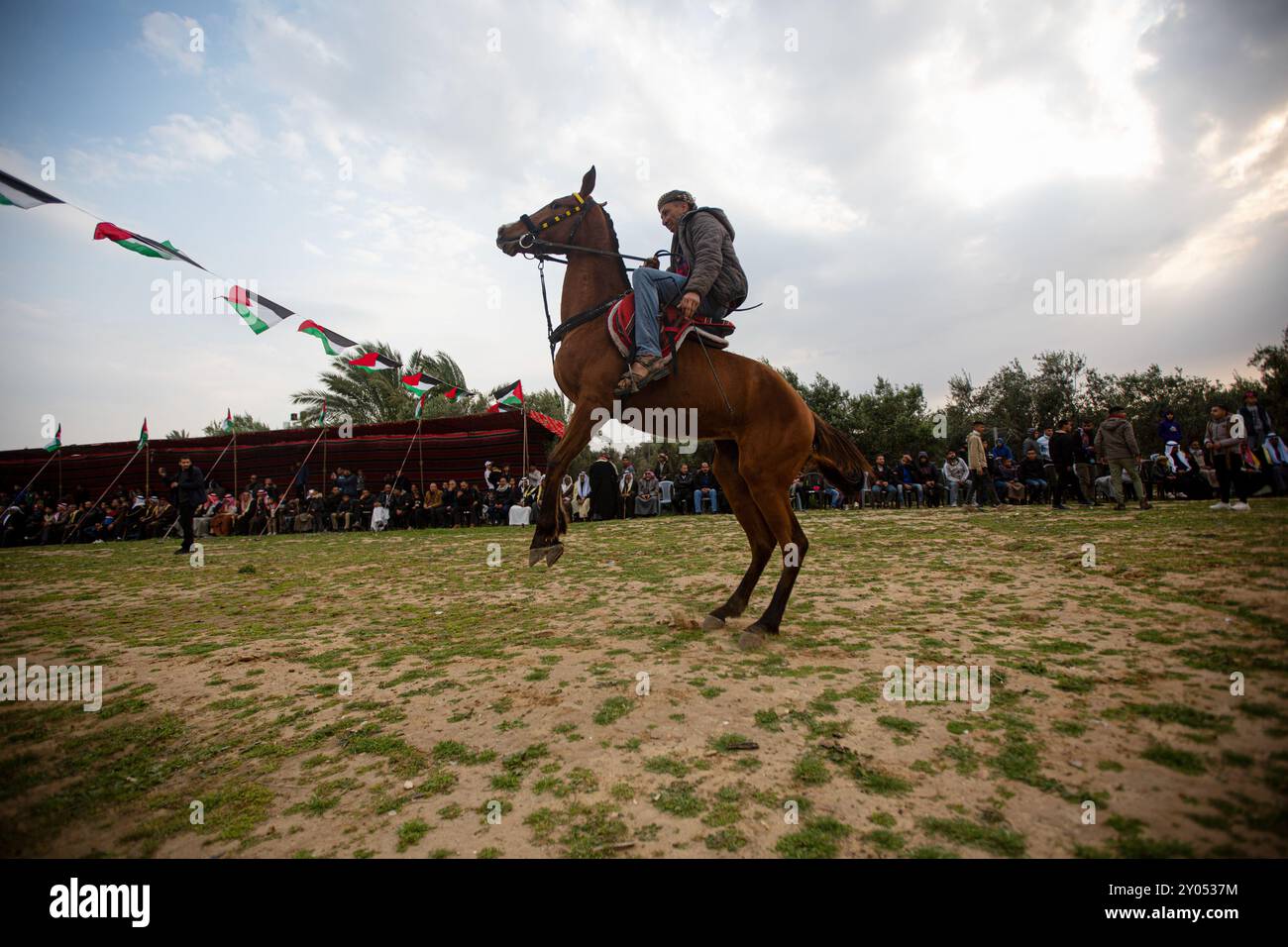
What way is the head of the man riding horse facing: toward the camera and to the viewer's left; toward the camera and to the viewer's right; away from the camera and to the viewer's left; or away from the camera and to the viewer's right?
toward the camera and to the viewer's left

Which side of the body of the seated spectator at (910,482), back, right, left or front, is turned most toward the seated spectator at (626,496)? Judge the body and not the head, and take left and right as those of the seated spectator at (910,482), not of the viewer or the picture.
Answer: right

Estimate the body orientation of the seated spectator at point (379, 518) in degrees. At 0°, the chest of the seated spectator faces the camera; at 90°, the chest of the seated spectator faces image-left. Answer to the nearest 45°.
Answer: approximately 0°

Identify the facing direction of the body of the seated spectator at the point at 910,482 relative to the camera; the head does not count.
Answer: toward the camera

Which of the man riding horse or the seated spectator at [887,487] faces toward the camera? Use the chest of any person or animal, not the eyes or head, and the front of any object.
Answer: the seated spectator

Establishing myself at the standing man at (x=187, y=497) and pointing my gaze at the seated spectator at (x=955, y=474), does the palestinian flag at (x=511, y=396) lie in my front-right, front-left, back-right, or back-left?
front-left

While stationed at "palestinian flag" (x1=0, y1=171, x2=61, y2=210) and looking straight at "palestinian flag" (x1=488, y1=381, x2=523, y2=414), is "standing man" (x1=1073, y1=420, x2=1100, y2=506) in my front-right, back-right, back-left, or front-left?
front-right

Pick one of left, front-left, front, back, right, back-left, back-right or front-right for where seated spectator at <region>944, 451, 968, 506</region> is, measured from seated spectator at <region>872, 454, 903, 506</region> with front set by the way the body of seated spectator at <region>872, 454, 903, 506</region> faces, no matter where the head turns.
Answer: front-left

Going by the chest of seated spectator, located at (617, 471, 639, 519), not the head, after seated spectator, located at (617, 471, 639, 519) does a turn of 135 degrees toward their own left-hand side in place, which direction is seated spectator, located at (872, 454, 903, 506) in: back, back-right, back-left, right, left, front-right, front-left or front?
front-right

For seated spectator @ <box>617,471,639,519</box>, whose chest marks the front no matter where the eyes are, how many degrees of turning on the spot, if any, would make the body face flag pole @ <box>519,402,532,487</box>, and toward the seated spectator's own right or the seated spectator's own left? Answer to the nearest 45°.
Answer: approximately 135° to the seated spectator's own right

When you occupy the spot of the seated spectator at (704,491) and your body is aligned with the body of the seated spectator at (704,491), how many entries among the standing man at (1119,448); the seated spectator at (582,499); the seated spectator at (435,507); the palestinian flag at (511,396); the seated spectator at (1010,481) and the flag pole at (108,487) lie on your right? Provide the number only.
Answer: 4

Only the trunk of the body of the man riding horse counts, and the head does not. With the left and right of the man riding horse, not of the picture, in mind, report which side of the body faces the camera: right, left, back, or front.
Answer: left

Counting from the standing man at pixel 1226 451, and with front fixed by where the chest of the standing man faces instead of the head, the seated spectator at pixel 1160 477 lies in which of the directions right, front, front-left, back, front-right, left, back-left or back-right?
back-right

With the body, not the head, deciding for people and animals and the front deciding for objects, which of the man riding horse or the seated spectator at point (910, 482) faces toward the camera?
the seated spectator

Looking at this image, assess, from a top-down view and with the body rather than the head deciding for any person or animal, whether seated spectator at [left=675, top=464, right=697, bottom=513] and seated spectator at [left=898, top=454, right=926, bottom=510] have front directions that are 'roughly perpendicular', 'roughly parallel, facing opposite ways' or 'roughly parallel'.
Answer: roughly parallel
